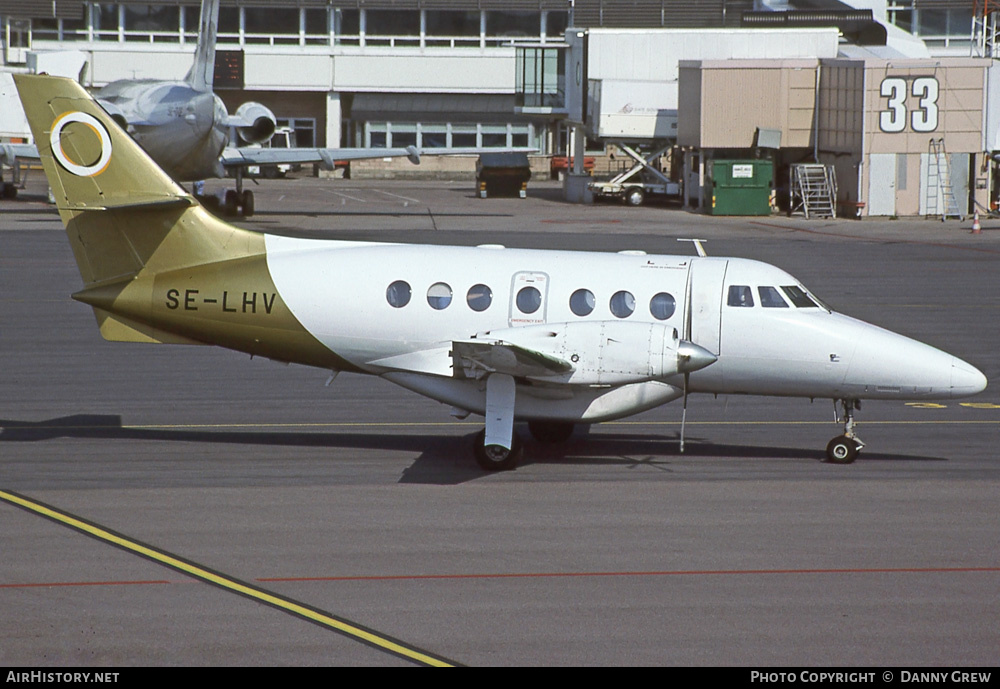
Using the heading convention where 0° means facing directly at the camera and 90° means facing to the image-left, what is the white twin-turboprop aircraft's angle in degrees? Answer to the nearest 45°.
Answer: approximately 270°
